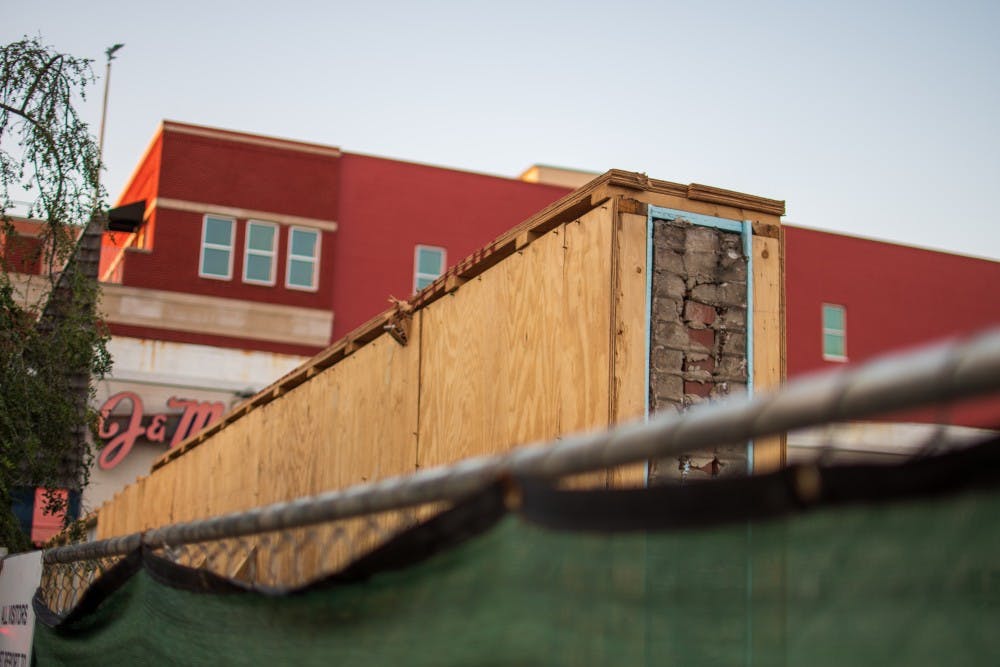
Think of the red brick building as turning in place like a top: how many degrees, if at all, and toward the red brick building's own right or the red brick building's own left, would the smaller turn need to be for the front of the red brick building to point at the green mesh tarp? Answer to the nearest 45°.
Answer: approximately 45° to the red brick building's own left

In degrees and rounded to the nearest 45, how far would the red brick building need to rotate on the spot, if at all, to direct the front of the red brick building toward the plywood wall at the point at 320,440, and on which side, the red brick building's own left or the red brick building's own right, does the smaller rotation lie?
approximately 45° to the red brick building's own left

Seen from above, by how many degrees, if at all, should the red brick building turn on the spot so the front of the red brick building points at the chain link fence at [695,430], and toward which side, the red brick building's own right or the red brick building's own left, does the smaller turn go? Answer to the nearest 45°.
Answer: approximately 45° to the red brick building's own left
